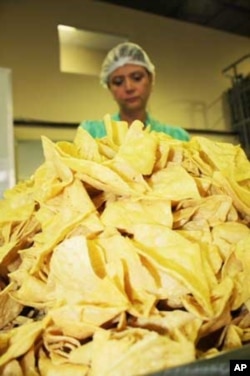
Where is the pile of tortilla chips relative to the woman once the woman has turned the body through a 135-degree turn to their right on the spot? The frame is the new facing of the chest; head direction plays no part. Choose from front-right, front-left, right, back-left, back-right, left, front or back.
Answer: back-left

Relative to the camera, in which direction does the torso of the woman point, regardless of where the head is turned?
toward the camera
